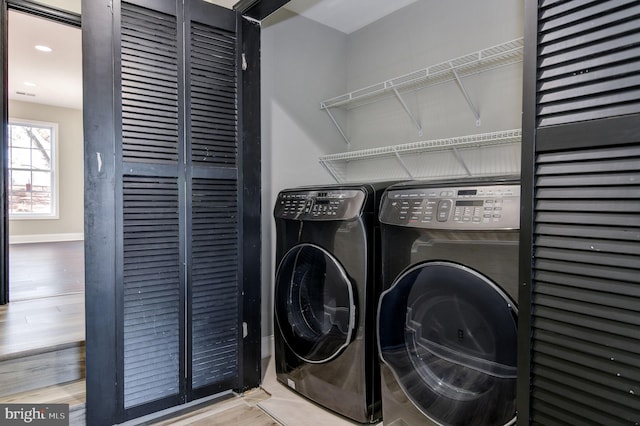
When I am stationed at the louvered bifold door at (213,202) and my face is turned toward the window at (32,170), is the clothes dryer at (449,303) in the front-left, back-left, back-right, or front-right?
back-right

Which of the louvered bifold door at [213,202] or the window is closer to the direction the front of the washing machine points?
the louvered bifold door

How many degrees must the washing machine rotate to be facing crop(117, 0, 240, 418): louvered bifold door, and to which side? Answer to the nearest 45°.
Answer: approximately 45° to its right

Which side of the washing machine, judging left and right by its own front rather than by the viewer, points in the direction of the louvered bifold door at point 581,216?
left

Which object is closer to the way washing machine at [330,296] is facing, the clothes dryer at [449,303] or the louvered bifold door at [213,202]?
the louvered bifold door

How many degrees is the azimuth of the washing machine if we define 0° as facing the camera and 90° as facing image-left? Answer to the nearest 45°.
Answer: approximately 45°

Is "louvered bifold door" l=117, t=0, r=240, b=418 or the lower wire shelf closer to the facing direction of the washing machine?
the louvered bifold door

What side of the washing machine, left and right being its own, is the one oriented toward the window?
right
